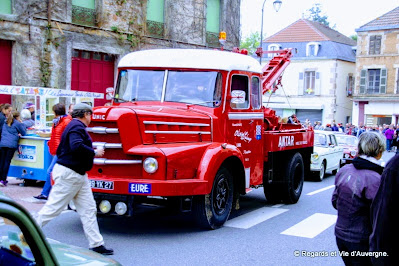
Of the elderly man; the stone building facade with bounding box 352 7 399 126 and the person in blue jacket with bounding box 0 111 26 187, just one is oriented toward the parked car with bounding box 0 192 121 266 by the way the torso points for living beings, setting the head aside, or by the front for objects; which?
the stone building facade

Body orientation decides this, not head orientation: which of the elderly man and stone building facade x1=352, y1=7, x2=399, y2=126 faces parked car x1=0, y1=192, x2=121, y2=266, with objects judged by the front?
the stone building facade

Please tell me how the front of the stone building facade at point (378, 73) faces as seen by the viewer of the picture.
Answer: facing the viewer

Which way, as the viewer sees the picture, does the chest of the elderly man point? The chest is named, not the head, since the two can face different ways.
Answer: to the viewer's right

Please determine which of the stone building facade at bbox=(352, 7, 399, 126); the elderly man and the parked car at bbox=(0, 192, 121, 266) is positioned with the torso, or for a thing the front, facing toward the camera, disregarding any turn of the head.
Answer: the stone building facade

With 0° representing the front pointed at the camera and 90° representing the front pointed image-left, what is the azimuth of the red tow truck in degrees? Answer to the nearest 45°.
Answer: approximately 45°

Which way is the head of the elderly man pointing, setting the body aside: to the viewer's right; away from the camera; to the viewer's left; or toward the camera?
to the viewer's right

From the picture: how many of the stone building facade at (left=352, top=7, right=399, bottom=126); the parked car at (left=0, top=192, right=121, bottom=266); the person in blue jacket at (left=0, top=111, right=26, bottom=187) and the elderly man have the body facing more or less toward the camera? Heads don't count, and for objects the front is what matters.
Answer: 1

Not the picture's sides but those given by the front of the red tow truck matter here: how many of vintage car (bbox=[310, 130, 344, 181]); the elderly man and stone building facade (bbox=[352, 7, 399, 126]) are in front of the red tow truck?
1
